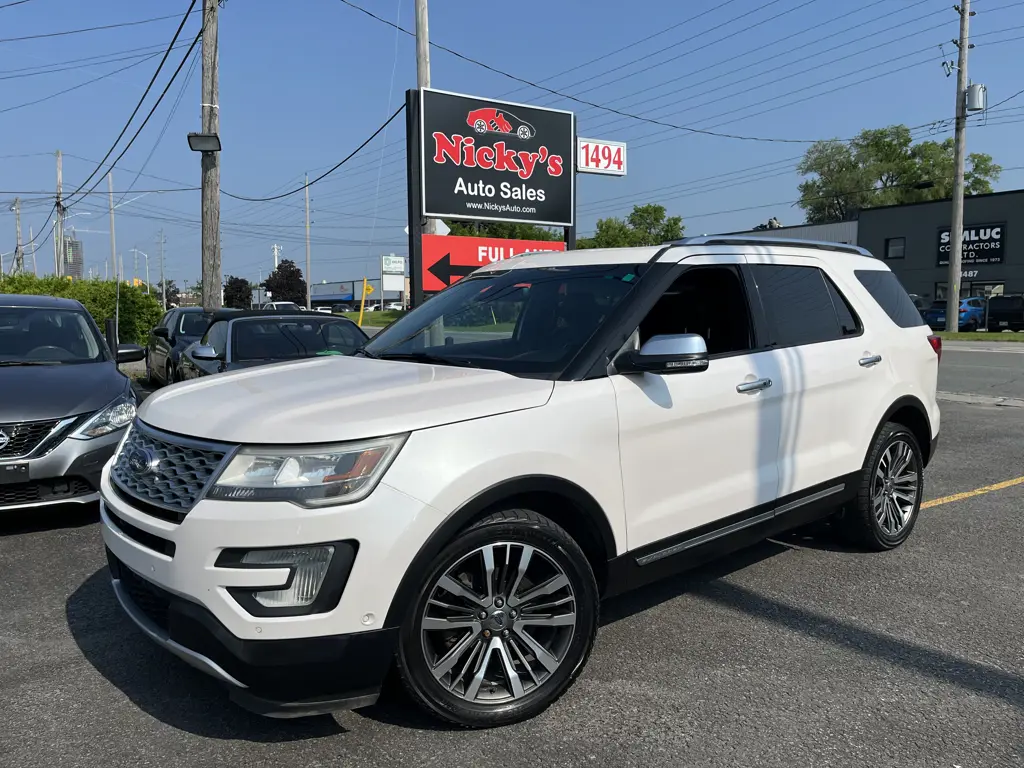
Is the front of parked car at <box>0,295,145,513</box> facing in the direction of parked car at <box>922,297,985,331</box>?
no

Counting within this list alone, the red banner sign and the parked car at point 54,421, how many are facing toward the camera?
2

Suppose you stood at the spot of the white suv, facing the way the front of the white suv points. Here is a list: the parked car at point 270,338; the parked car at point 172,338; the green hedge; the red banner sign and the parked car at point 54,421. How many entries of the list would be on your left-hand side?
0

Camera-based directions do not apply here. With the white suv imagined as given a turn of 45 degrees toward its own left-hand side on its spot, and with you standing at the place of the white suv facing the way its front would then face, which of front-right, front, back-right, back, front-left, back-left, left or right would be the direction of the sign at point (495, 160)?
back

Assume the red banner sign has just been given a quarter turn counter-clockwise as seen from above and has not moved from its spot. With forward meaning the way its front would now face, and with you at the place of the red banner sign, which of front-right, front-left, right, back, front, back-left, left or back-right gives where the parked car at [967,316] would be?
front-left

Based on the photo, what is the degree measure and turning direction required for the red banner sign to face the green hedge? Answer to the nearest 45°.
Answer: approximately 135° to its right

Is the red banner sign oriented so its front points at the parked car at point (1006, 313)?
no

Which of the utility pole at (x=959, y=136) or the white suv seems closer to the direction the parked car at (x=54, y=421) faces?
the white suv

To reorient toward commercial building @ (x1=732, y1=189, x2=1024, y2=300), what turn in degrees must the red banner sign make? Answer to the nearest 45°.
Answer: approximately 135° to its left

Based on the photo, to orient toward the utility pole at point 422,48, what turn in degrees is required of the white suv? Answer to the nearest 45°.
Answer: approximately 135° to its right

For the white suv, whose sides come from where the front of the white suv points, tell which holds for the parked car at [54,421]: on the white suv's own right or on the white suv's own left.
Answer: on the white suv's own right

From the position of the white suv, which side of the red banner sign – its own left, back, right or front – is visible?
front

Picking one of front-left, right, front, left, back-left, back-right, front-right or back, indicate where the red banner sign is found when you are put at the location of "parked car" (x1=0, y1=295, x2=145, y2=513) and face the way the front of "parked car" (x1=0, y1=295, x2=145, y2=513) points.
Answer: back-left

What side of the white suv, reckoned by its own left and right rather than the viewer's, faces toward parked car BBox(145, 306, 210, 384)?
right

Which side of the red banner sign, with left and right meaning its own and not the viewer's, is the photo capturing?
front
